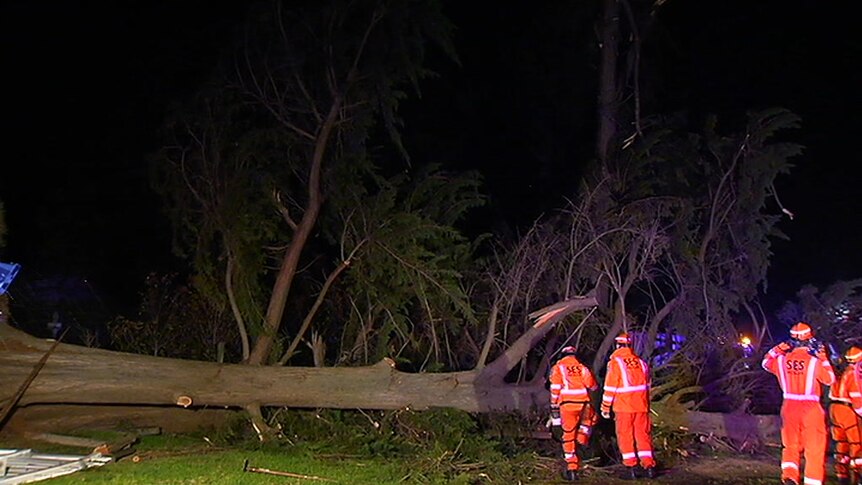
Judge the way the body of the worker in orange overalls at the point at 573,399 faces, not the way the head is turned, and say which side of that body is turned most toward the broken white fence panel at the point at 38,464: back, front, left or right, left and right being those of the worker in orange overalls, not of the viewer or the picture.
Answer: left

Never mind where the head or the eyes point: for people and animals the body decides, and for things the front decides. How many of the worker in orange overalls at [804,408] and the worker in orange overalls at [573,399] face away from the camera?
2

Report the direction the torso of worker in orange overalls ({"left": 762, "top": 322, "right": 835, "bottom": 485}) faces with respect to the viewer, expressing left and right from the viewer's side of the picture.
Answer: facing away from the viewer

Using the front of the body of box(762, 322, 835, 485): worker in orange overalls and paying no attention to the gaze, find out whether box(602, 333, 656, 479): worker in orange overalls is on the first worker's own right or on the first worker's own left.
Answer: on the first worker's own left

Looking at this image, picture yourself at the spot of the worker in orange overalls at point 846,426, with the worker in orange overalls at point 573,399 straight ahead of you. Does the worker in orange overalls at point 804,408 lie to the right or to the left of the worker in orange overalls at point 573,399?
left

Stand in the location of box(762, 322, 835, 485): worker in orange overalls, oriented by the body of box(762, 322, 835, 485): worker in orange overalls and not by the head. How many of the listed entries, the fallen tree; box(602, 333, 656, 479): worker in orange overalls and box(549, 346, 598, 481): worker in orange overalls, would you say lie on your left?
3

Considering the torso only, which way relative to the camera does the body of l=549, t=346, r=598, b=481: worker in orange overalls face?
away from the camera

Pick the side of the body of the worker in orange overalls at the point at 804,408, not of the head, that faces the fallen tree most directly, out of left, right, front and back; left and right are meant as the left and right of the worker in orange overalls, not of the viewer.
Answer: left
